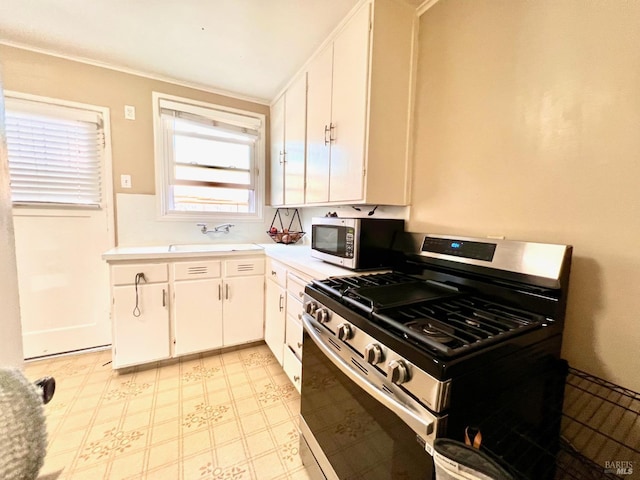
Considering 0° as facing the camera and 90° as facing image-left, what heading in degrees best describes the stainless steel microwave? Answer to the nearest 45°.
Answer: approximately 45°

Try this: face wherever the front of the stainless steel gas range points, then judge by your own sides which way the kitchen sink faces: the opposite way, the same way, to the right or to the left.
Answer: to the left

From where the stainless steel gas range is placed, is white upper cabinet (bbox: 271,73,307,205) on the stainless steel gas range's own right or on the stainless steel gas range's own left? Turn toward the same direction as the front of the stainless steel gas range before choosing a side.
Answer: on the stainless steel gas range's own right

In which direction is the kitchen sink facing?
toward the camera

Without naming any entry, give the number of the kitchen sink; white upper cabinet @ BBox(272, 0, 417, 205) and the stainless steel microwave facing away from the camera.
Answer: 0

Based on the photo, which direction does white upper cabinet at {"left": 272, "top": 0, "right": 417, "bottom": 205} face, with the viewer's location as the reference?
facing the viewer and to the left of the viewer

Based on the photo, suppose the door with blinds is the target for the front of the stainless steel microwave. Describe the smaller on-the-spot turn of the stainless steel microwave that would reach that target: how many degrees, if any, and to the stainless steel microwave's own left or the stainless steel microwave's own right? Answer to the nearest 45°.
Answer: approximately 45° to the stainless steel microwave's own right

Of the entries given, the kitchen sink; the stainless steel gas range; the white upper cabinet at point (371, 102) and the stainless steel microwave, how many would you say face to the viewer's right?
0

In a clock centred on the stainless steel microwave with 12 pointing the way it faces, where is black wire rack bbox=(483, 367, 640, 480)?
The black wire rack is roughly at 9 o'clock from the stainless steel microwave.

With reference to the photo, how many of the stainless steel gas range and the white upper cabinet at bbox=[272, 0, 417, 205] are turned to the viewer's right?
0

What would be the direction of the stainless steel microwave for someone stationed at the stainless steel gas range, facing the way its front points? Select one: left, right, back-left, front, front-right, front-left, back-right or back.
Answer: right

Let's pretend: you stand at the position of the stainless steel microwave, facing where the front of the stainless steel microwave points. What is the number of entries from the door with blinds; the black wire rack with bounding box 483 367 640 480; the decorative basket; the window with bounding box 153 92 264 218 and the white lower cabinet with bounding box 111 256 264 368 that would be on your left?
1

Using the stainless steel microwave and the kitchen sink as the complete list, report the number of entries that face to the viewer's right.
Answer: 0

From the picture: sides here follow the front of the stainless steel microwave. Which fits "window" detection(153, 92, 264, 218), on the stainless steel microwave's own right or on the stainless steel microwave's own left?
on the stainless steel microwave's own right

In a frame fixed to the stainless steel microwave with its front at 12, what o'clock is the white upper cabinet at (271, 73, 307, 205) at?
The white upper cabinet is roughly at 3 o'clock from the stainless steel microwave.
